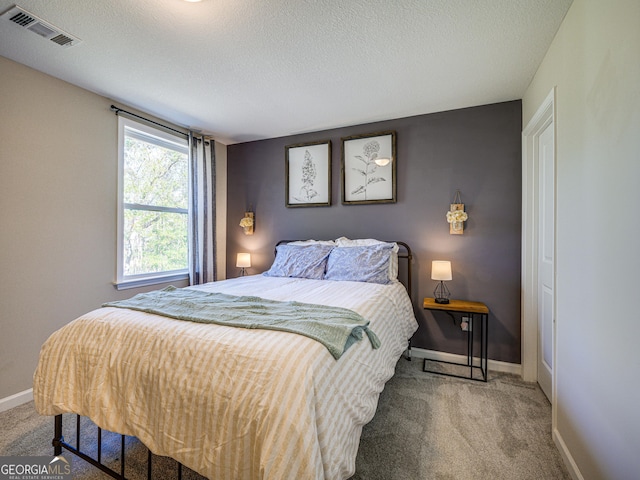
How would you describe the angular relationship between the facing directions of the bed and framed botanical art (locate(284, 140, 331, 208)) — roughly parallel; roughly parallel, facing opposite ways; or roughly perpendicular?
roughly parallel

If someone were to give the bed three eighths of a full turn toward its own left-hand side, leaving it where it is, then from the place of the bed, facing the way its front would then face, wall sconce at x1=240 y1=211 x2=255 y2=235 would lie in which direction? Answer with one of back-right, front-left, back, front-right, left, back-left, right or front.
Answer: left

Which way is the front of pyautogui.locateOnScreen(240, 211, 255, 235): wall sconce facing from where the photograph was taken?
facing the viewer and to the left of the viewer

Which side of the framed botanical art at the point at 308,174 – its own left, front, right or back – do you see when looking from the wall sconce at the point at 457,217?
left

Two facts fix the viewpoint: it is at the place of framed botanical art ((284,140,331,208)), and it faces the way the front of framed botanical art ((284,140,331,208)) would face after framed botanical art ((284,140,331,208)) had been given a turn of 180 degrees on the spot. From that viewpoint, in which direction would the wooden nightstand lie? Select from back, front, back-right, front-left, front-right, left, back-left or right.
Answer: right

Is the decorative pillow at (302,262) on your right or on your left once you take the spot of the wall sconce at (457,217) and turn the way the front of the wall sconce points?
on your right

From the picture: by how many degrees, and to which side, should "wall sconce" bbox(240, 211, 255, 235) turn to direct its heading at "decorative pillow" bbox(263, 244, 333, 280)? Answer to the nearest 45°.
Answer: approximately 90° to its left

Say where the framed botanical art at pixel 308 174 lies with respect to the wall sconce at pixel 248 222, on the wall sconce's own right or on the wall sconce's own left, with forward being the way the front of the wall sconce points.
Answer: on the wall sconce's own left

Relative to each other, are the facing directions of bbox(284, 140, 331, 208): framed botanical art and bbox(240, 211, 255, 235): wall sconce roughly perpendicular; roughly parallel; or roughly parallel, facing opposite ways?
roughly parallel

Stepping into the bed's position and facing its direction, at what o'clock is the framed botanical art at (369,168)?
The framed botanical art is roughly at 6 o'clock from the bed.

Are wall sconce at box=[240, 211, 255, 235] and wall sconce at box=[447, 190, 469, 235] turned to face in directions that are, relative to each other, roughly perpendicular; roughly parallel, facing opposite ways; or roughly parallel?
roughly parallel

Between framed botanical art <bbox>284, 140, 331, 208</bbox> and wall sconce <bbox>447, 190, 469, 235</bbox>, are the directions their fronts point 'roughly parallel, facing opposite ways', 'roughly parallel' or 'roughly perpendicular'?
roughly parallel

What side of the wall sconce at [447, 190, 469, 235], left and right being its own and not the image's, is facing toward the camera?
front

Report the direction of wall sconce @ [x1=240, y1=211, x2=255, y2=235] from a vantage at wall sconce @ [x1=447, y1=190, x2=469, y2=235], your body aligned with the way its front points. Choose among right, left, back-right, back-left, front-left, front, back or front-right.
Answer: right
